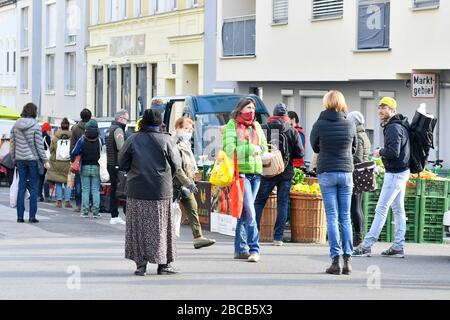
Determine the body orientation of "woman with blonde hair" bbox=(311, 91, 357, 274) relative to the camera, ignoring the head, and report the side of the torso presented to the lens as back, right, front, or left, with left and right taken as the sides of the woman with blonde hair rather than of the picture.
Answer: back

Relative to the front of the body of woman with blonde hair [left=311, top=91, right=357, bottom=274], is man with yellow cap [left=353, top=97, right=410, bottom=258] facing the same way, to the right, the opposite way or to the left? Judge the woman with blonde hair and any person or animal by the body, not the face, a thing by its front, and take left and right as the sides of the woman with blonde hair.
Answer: to the left

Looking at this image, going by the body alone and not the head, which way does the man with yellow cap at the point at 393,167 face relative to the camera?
to the viewer's left

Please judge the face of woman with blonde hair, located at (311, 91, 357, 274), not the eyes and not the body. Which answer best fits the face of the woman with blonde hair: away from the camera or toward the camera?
away from the camera

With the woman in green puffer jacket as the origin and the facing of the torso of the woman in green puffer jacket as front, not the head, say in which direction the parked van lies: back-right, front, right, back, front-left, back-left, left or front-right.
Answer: back-left

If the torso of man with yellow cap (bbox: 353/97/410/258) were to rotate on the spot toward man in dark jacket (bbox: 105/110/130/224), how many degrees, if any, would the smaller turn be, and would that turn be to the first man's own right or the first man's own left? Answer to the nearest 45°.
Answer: approximately 45° to the first man's own right

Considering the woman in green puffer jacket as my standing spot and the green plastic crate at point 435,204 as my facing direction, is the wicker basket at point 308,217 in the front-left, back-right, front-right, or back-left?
front-left

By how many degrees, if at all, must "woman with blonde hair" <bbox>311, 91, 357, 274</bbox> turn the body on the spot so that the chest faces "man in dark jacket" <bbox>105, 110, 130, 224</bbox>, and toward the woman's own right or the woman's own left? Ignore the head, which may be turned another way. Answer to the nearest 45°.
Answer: approximately 45° to the woman's own left

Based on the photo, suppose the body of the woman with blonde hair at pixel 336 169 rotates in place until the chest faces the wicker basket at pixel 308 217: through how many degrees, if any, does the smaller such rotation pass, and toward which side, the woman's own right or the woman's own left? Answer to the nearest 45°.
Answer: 0° — they already face it

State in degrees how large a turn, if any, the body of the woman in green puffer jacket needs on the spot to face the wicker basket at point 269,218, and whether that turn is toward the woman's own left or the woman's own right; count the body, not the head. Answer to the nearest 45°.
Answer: approximately 135° to the woman's own left

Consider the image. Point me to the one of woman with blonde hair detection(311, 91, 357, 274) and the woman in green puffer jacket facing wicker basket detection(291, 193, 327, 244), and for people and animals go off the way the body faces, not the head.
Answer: the woman with blonde hair

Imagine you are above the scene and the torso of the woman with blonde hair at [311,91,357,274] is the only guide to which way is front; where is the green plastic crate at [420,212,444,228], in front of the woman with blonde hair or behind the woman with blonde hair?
in front

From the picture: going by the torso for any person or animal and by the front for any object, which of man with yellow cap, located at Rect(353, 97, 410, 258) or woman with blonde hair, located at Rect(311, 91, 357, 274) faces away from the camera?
the woman with blonde hair

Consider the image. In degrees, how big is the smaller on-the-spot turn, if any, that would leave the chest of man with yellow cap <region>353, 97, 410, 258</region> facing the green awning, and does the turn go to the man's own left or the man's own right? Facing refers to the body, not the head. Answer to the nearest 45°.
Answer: approximately 45° to the man's own right

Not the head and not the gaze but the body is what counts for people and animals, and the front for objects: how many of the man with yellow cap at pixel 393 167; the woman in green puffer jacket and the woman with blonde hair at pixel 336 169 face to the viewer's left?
1
